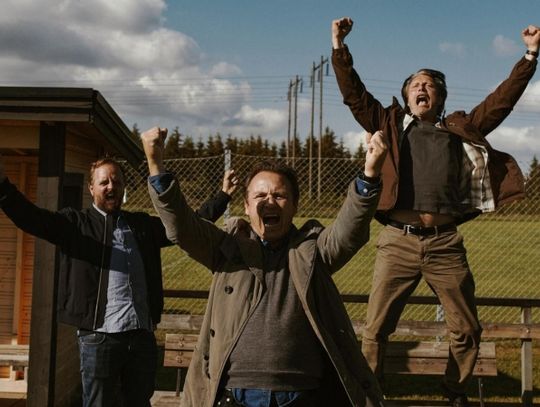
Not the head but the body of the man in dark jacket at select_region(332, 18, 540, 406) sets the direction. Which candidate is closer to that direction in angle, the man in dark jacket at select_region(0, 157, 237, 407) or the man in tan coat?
the man in tan coat

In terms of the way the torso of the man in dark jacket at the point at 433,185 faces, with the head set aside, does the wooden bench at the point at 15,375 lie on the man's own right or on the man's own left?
on the man's own right

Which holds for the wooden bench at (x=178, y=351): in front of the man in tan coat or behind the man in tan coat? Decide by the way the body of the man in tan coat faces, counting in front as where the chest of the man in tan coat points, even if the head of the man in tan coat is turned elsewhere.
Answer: behind

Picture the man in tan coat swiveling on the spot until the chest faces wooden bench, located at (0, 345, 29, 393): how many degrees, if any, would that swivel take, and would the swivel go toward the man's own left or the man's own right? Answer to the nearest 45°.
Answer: approximately 135° to the man's own right

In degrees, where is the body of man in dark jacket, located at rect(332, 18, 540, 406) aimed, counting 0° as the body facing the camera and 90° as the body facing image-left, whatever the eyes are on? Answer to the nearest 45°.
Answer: approximately 0°

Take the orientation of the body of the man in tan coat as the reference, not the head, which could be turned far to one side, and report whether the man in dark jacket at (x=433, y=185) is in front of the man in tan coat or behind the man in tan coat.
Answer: behind

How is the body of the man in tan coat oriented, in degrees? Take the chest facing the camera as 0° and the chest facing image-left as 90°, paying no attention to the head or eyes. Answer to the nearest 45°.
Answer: approximately 0°

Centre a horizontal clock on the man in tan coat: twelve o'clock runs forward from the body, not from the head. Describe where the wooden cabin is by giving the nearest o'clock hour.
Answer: The wooden cabin is roughly at 5 o'clock from the man in tan coat.

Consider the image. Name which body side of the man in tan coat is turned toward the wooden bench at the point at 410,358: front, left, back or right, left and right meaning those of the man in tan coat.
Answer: back

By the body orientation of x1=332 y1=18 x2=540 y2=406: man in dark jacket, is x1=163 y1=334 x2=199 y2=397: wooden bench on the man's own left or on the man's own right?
on the man's own right

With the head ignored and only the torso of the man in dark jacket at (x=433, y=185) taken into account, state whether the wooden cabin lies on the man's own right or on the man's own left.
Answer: on the man's own right

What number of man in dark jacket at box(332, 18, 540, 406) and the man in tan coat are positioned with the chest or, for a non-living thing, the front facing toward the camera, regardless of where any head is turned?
2
